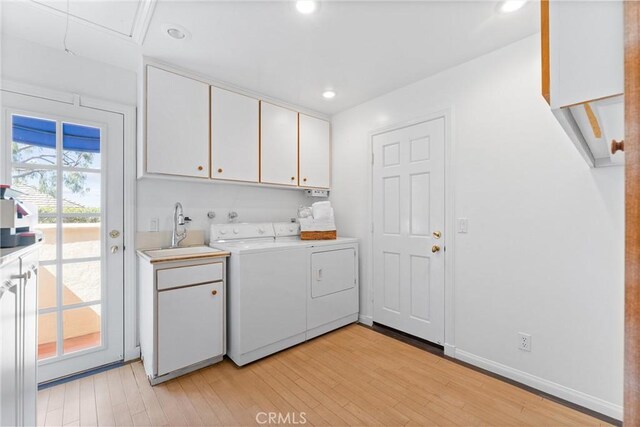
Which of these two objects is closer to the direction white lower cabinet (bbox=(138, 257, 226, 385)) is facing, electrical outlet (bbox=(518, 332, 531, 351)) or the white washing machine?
the electrical outlet

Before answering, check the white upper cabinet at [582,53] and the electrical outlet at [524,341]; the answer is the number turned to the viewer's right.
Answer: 0

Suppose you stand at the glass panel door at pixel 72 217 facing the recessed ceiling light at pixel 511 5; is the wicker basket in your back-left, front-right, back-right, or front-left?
front-left

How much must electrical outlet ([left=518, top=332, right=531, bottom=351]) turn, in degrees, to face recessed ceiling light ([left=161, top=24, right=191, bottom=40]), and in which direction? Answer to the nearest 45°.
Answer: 0° — it already faces it

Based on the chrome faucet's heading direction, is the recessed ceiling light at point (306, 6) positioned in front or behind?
in front

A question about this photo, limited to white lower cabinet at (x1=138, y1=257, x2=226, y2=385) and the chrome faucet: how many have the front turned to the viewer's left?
0

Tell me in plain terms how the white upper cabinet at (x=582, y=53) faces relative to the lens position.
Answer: facing the viewer and to the left of the viewer

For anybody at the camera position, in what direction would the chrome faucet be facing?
facing the viewer and to the right of the viewer

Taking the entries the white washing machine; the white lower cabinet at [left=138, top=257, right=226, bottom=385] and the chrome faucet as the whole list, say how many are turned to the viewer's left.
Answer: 0

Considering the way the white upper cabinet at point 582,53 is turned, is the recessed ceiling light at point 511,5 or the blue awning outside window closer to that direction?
the blue awning outside window

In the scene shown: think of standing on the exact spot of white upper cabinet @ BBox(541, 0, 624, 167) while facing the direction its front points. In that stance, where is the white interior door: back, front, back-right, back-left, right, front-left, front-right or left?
right
